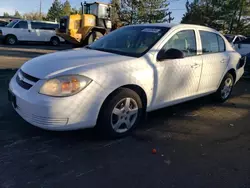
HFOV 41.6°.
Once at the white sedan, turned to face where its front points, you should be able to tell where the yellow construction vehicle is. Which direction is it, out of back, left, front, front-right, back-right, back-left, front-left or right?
back-right

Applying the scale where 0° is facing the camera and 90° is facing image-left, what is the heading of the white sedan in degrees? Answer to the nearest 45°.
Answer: approximately 45°
